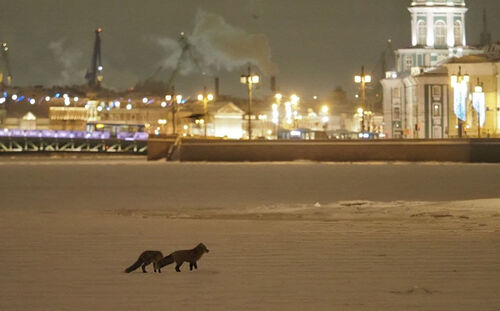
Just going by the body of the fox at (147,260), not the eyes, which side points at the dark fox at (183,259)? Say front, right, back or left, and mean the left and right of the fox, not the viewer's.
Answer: front

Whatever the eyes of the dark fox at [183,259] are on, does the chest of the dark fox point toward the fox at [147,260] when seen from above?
no

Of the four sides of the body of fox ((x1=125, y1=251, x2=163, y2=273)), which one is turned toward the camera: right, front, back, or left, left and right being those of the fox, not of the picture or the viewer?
right

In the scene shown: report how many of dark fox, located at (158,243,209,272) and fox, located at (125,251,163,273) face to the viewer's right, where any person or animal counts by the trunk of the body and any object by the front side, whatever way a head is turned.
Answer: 2

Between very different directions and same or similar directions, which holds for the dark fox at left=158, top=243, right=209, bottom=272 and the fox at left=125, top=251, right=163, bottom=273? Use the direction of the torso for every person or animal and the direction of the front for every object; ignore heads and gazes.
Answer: same or similar directions

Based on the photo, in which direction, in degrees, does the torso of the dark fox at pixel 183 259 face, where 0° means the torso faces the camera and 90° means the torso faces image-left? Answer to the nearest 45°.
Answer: approximately 270°
